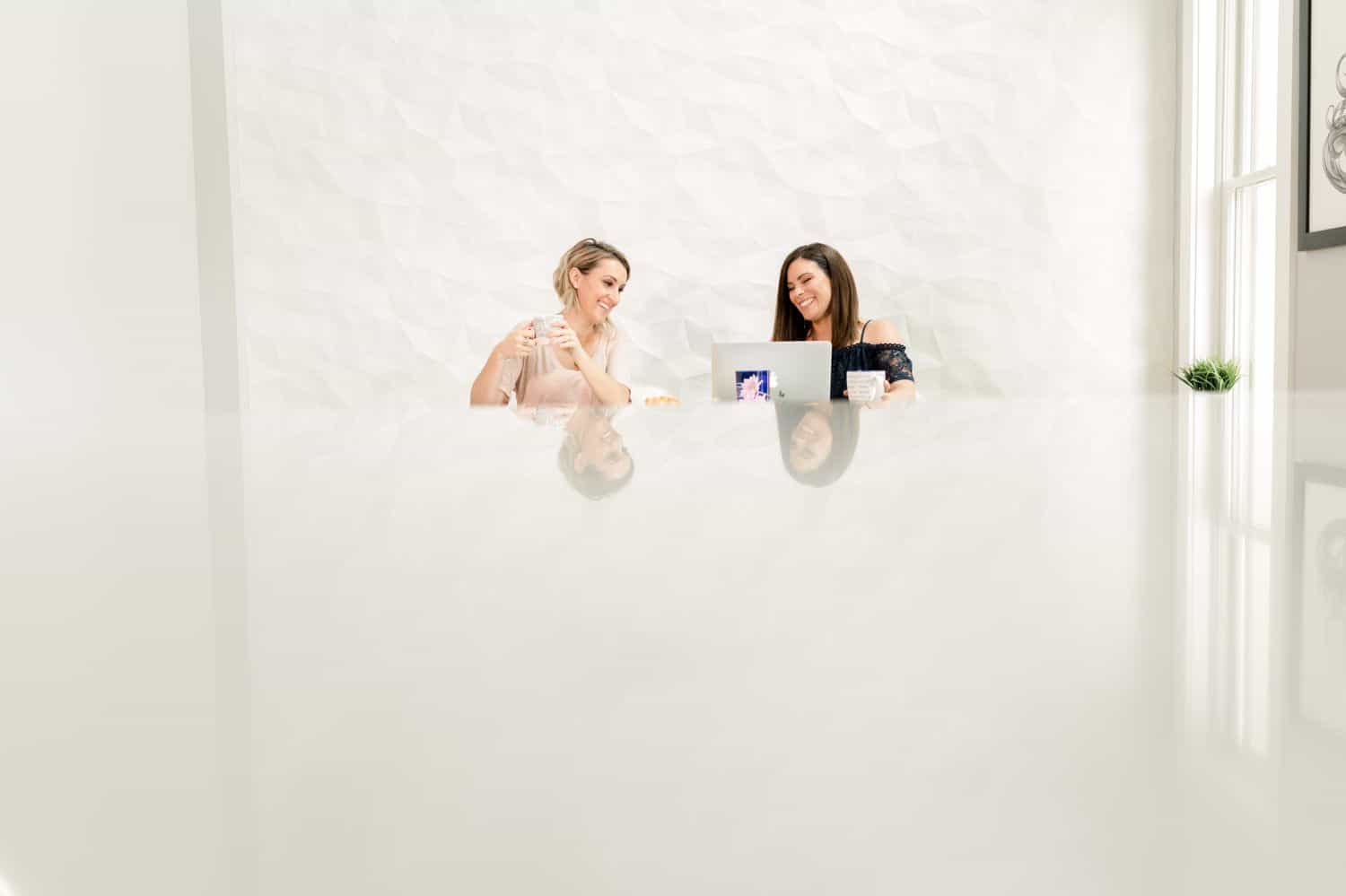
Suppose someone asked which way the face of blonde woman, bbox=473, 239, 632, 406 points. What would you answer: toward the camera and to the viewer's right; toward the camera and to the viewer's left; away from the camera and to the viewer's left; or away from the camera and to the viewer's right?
toward the camera and to the viewer's right

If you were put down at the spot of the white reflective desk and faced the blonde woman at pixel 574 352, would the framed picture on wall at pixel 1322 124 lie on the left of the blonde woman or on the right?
right

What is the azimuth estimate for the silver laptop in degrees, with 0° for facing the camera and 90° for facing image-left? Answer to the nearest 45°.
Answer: approximately 180°

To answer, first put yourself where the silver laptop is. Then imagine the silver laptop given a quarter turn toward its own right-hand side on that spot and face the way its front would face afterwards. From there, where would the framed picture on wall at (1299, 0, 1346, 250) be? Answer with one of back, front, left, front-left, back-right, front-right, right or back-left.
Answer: front
